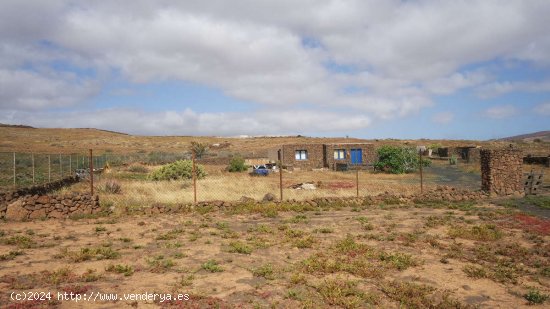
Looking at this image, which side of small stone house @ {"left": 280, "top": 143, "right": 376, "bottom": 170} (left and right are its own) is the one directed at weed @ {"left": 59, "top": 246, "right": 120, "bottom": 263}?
front

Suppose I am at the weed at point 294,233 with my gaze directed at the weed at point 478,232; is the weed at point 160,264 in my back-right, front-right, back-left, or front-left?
back-right

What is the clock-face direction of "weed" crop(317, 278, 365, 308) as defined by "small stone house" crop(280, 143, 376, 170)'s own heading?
The weed is roughly at 12 o'clock from the small stone house.

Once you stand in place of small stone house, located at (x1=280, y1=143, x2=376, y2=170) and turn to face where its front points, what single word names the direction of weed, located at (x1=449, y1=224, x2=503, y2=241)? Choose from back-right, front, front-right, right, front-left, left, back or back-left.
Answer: front

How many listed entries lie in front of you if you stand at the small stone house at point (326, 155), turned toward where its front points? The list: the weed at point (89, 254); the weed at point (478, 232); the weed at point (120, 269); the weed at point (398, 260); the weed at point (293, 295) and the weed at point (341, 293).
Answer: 6

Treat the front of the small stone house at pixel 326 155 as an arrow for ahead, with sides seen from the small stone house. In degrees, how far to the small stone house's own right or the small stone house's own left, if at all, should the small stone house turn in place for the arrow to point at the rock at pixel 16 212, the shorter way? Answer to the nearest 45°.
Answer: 0° — it already faces it

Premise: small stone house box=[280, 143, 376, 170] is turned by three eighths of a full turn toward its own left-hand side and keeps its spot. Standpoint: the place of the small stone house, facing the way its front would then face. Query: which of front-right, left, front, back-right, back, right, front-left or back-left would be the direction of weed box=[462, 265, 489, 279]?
back-right

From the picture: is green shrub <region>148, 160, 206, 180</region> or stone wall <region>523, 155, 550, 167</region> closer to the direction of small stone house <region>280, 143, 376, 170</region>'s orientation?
the green shrub

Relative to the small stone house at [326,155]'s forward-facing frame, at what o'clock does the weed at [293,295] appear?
The weed is roughly at 12 o'clock from the small stone house.

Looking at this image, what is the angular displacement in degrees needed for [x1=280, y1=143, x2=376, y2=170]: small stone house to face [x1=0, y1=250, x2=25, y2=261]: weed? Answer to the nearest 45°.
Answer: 0° — it already faces it

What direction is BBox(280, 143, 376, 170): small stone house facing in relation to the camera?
toward the camera

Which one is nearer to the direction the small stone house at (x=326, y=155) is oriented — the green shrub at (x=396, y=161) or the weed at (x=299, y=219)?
the weed

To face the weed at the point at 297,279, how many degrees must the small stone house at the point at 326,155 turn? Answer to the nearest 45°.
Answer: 0° — it already faces it

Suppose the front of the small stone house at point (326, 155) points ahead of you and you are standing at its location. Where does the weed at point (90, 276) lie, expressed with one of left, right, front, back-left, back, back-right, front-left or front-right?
front

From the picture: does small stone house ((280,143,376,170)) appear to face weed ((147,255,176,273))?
yes

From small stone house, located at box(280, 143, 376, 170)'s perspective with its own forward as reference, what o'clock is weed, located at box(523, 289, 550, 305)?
The weed is roughly at 12 o'clock from the small stone house.

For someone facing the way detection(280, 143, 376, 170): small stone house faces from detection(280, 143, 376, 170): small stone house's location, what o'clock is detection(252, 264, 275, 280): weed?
The weed is roughly at 12 o'clock from the small stone house.

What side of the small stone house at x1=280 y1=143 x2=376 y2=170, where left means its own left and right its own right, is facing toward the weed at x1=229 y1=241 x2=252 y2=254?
front

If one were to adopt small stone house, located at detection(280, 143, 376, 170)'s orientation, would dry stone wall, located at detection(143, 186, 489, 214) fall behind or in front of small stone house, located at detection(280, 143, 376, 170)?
in front

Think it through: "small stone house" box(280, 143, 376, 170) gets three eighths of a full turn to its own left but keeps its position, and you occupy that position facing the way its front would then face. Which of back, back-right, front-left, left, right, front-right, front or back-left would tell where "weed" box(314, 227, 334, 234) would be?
back-right

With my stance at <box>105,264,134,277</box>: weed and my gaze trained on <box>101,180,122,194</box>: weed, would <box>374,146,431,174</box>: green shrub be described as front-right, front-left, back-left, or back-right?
front-right

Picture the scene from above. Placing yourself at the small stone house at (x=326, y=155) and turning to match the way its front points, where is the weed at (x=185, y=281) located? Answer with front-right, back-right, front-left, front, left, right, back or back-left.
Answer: front
